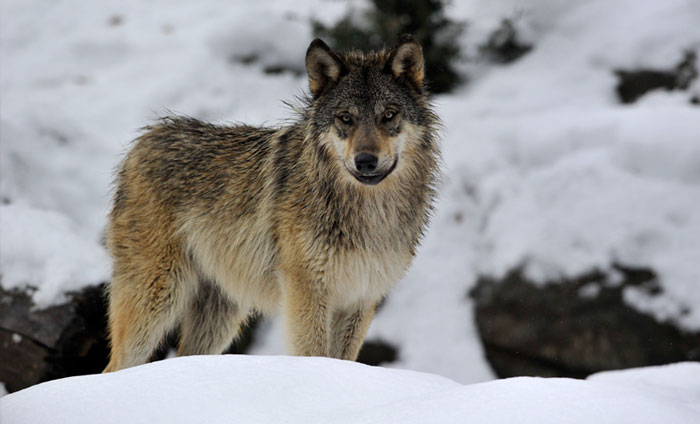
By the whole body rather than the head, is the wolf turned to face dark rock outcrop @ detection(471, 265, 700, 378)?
no

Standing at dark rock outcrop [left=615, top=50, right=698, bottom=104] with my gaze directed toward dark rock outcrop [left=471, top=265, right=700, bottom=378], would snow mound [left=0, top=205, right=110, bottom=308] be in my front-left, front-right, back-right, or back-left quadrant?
front-right

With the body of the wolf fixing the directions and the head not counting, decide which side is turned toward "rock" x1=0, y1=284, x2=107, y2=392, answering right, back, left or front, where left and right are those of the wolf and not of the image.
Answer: back

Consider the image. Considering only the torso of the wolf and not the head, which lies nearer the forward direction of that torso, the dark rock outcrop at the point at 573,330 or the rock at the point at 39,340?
the dark rock outcrop

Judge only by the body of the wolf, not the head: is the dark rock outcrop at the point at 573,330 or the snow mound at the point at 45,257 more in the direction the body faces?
the dark rock outcrop

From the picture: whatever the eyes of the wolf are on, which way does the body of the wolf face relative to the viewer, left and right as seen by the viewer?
facing the viewer and to the right of the viewer

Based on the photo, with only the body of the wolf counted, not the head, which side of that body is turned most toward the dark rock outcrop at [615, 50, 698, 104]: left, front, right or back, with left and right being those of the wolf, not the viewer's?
left

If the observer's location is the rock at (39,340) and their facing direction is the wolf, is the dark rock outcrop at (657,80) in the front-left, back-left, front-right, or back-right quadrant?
front-left

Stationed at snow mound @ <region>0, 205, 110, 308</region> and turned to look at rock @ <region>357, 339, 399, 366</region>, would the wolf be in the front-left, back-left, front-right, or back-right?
front-right

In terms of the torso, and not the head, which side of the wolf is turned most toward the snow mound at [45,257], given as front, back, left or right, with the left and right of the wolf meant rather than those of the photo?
back

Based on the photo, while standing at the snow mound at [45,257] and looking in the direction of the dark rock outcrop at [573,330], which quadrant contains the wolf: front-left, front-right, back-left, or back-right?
front-right
